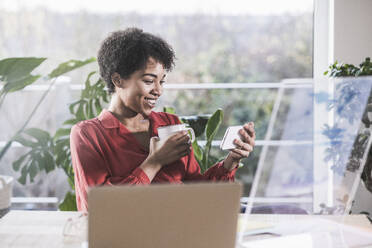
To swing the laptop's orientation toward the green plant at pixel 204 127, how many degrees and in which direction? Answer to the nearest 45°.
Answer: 0° — it already faces it

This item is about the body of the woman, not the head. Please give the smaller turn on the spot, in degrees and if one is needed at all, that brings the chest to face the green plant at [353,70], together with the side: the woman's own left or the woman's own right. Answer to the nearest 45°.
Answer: approximately 45° to the woman's own left

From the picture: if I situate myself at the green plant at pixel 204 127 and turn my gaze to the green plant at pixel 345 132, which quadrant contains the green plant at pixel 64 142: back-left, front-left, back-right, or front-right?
back-right

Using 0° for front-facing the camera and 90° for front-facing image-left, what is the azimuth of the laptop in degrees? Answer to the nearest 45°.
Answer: approximately 180°

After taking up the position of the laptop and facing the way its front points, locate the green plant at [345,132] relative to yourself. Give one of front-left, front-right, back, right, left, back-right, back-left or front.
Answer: front-right

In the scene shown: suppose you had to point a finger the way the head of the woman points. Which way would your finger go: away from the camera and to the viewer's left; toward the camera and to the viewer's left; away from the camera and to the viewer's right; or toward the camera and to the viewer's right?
toward the camera and to the viewer's right

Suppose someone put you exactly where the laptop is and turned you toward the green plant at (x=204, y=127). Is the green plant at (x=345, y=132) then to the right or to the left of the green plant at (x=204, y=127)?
right
